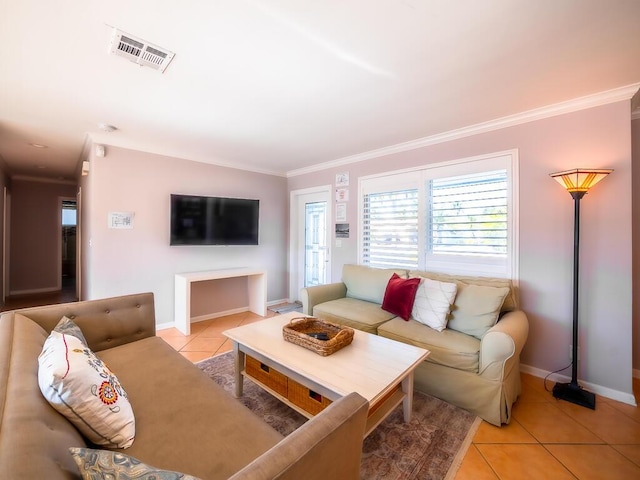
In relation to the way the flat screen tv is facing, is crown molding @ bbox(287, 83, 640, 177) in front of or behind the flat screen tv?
in front

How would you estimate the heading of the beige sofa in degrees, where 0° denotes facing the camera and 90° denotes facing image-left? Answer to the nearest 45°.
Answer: approximately 45°

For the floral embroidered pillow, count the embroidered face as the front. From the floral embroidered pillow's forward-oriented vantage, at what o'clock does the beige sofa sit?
The beige sofa is roughly at 11 o'clock from the floral embroidered pillow.

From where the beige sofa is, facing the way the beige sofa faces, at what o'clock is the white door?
The white door is roughly at 3 o'clock from the beige sofa.

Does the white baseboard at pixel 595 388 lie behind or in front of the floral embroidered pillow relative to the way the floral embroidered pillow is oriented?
in front

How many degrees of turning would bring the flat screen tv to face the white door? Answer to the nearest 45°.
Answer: approximately 45° to its left

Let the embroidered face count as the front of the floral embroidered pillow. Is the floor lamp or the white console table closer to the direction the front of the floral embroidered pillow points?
the floor lamp

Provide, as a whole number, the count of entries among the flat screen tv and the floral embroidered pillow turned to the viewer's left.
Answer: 0

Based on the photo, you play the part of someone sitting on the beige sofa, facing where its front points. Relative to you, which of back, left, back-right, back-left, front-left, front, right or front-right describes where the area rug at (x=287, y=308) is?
right

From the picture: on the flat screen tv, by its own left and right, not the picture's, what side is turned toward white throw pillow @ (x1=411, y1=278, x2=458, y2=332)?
front
